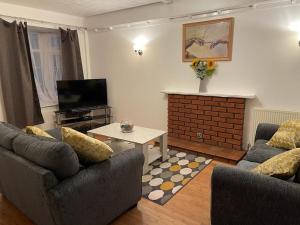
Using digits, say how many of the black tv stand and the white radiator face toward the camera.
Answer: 2

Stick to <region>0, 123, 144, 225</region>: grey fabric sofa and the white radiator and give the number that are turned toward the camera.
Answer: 1

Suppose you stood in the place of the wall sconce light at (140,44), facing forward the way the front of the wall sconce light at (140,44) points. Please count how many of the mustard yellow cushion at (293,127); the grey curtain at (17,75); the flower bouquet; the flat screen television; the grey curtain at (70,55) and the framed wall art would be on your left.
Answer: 3

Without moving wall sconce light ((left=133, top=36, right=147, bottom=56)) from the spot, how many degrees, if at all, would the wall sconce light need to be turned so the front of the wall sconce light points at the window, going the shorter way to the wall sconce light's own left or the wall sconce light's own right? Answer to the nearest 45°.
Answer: approximately 45° to the wall sconce light's own right

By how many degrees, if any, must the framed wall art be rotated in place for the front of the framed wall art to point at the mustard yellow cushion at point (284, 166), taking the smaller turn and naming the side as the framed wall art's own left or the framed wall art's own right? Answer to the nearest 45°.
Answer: approximately 45° to the framed wall art's own left

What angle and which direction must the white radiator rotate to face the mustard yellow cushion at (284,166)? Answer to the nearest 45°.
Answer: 0° — it already faces it

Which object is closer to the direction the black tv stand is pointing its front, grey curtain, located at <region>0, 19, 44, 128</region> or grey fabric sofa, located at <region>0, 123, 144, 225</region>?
the grey fabric sofa
